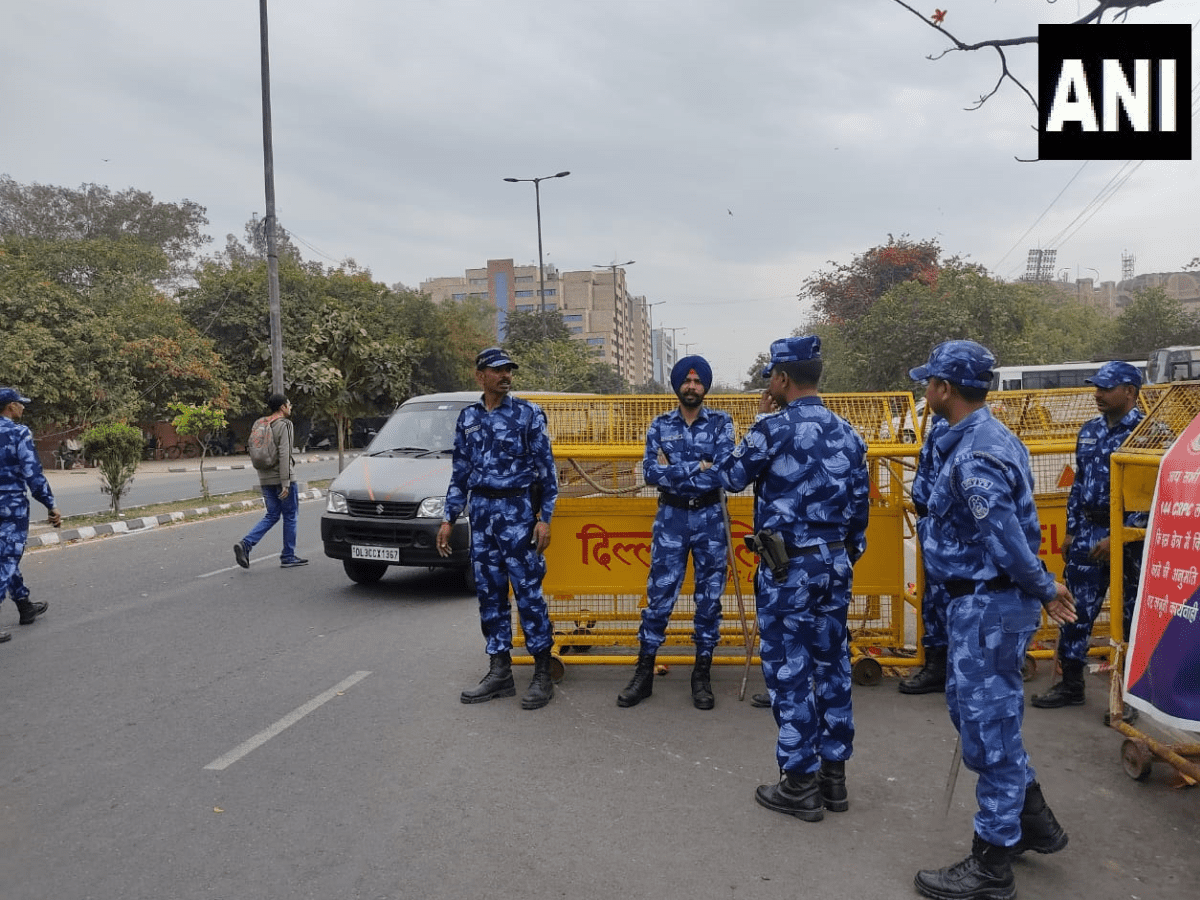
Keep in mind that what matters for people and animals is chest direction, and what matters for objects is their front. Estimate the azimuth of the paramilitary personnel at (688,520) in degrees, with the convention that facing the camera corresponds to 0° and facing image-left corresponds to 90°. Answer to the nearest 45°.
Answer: approximately 0°

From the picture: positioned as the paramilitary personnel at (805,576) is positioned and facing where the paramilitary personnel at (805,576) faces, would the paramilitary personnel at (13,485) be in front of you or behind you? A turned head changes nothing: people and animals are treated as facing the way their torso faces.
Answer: in front

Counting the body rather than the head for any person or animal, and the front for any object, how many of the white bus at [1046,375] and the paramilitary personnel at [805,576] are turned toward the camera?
0

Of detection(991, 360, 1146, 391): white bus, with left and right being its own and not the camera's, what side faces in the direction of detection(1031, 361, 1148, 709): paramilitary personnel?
left

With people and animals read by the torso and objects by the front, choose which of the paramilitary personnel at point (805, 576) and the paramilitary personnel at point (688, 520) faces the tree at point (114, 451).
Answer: the paramilitary personnel at point (805, 576)

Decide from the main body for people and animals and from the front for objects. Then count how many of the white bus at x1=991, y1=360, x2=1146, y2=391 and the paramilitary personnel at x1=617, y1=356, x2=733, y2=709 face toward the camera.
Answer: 1

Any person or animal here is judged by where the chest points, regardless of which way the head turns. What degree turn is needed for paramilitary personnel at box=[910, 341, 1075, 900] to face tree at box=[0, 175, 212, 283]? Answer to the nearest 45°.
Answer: approximately 45° to their right

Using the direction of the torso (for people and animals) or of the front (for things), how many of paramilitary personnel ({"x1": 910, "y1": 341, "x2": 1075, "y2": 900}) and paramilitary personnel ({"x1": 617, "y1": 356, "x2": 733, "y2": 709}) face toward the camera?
1

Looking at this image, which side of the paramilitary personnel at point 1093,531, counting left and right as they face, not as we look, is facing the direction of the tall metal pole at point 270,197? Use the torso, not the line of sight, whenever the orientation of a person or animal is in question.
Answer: right

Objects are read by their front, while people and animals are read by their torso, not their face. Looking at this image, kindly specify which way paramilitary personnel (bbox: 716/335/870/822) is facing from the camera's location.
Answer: facing away from the viewer and to the left of the viewer
